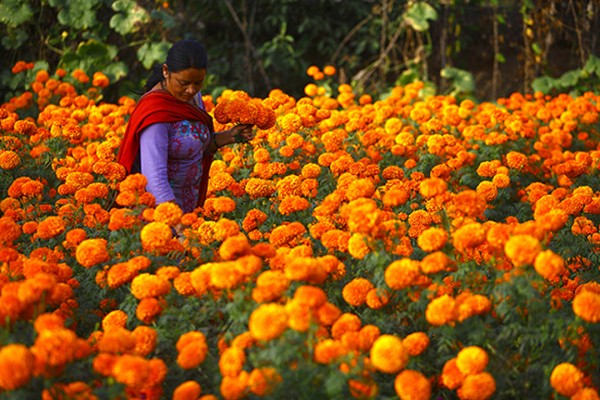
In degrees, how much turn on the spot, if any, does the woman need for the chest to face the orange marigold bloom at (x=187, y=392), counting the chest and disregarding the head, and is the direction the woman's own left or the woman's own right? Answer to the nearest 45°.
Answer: approximately 45° to the woman's own right

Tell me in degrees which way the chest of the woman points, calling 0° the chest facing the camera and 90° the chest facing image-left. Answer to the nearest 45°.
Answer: approximately 315°

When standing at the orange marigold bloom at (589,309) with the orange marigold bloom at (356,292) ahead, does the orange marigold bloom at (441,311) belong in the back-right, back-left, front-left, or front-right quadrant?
front-left

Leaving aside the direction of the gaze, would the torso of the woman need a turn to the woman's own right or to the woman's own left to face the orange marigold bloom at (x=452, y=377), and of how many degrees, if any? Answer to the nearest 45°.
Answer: approximately 45° to the woman's own right

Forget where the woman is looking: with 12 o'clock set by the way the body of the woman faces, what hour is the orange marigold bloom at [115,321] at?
The orange marigold bloom is roughly at 2 o'clock from the woman.

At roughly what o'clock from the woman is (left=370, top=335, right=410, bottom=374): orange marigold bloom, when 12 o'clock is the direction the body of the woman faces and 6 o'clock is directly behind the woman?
The orange marigold bloom is roughly at 1 o'clock from the woman.

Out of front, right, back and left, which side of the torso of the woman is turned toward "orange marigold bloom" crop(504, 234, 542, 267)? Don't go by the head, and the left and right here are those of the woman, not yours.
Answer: front

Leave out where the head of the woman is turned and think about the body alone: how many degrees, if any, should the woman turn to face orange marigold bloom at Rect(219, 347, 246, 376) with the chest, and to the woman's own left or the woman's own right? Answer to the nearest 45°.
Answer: approximately 45° to the woman's own right

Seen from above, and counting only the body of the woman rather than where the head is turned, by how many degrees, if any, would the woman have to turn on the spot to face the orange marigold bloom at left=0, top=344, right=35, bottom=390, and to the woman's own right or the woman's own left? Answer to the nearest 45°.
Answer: approximately 45° to the woman's own right

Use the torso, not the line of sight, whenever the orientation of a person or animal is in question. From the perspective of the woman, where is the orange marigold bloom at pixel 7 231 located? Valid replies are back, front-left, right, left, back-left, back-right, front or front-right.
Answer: right

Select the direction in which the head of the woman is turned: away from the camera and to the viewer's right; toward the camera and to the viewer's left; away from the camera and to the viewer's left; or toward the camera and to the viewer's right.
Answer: toward the camera and to the viewer's right

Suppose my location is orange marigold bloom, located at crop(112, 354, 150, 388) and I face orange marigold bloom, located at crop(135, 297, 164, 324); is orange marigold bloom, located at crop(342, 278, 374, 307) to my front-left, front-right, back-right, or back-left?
front-right

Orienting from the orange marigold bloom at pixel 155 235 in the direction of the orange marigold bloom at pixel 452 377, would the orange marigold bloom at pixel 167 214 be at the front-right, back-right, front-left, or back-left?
back-left

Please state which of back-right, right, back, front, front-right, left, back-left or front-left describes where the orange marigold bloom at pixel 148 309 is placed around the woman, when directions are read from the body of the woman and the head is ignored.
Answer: front-right

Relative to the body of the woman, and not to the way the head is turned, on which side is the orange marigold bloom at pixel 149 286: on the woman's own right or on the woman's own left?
on the woman's own right
